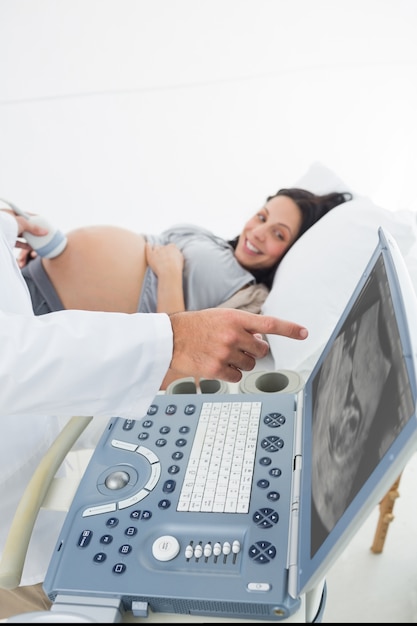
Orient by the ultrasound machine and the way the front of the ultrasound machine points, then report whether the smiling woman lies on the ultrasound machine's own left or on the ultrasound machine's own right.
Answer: on the ultrasound machine's own right
